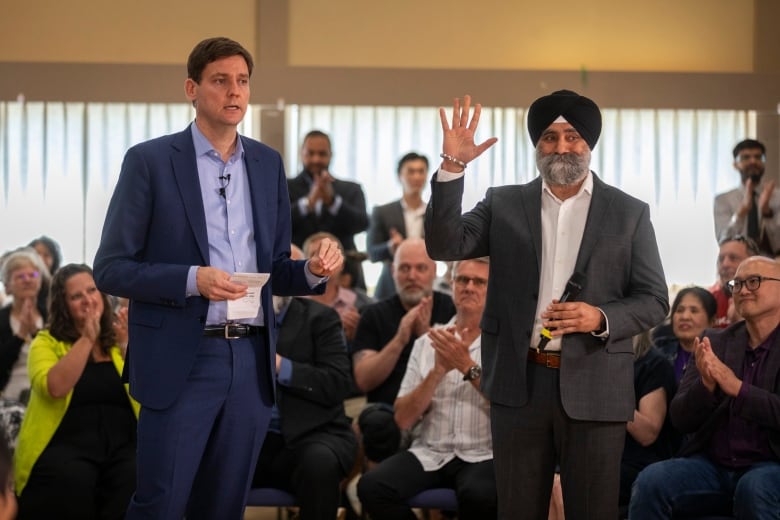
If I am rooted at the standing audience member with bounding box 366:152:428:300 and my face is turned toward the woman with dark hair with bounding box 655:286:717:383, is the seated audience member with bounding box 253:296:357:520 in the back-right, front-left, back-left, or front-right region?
front-right

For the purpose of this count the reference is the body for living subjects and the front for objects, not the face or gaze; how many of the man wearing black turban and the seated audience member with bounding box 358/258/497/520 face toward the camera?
2

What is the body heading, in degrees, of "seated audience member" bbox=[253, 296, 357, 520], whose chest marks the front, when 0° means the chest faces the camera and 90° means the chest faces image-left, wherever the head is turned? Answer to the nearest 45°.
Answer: approximately 45°

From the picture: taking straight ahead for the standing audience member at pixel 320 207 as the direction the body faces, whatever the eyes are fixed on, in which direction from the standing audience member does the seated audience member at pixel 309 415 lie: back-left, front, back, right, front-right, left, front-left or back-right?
front

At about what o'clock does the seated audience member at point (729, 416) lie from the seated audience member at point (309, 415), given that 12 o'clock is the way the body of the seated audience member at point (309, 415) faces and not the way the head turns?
the seated audience member at point (729, 416) is roughly at 8 o'clock from the seated audience member at point (309, 415).

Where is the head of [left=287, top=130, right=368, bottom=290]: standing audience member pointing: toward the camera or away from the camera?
toward the camera

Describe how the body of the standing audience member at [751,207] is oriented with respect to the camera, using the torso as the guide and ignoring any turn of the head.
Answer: toward the camera

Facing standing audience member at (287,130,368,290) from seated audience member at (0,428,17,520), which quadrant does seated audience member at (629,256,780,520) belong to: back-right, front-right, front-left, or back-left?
front-right

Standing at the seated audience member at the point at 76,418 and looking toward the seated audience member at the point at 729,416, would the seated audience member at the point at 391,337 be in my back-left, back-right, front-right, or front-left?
front-left

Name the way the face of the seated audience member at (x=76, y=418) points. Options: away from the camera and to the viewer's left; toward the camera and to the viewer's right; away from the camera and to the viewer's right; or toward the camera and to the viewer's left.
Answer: toward the camera and to the viewer's right

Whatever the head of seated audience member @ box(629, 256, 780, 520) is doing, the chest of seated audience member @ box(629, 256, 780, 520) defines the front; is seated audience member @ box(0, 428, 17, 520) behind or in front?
in front

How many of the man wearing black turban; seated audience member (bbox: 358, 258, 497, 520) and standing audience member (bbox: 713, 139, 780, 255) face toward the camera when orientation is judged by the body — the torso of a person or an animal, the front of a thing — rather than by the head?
3

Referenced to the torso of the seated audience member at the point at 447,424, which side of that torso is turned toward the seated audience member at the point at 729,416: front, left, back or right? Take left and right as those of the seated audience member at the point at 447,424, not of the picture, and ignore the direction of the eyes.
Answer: left

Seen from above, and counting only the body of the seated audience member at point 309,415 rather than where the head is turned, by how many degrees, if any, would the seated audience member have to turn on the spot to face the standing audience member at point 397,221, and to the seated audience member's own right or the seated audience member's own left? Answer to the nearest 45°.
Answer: approximately 135° to the seated audience member's own right

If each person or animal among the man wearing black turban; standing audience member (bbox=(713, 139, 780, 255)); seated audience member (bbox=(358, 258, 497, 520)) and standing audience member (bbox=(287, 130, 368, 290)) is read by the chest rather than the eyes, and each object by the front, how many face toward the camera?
4

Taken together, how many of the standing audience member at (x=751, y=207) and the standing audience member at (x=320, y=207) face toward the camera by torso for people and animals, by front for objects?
2
